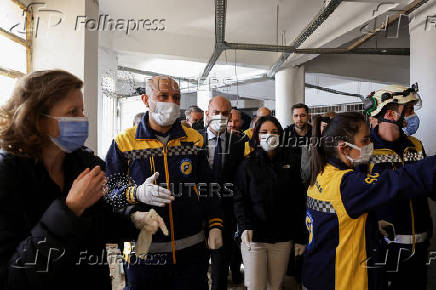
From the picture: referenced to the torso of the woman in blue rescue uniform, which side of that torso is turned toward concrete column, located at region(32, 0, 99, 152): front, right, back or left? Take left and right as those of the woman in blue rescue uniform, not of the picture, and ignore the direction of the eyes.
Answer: back

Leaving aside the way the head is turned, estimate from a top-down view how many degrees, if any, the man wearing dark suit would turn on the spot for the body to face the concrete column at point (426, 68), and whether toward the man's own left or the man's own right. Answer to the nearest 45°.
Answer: approximately 90° to the man's own left

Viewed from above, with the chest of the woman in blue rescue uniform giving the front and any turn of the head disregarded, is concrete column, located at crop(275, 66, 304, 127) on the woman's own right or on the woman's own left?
on the woman's own left

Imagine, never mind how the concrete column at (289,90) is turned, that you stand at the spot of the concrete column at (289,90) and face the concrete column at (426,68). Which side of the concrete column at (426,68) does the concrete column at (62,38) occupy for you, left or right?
right

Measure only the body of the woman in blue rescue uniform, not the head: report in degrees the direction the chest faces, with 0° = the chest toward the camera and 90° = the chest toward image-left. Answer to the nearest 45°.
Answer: approximately 270°

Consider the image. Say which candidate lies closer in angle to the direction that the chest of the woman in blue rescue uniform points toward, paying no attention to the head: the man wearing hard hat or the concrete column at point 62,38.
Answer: the man wearing hard hat

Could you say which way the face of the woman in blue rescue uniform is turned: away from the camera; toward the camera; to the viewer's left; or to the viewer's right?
to the viewer's right

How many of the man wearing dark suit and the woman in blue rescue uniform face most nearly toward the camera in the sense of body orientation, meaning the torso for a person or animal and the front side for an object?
1

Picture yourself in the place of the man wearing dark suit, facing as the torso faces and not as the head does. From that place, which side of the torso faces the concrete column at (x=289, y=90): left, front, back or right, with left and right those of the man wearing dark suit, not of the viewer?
back

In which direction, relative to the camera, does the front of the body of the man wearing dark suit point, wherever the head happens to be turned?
toward the camera
